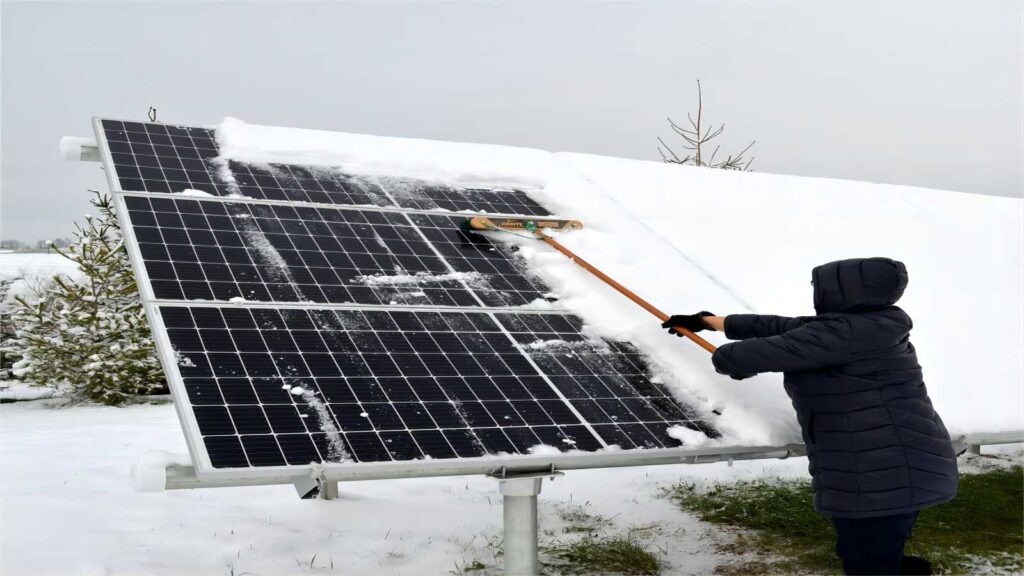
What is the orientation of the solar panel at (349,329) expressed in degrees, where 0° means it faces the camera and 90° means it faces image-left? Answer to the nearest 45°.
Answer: approximately 315°

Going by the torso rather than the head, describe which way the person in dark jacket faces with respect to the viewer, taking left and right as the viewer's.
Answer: facing away from the viewer and to the left of the viewer

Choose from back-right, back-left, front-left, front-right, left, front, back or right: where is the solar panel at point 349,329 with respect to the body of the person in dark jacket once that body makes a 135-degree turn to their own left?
right

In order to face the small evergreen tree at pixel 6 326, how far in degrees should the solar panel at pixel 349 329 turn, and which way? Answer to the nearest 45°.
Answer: approximately 180°

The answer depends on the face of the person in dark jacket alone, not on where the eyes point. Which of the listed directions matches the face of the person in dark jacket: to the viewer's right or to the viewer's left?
to the viewer's left

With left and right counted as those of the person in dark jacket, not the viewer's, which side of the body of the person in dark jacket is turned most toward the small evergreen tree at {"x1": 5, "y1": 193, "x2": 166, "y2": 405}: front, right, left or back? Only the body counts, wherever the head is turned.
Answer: front
